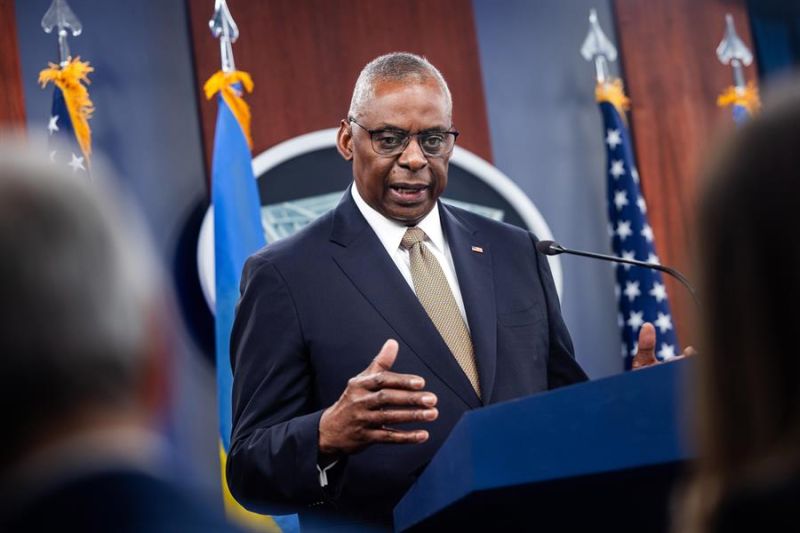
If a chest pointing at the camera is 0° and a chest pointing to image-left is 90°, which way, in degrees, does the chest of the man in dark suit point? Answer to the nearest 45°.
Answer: approximately 315°

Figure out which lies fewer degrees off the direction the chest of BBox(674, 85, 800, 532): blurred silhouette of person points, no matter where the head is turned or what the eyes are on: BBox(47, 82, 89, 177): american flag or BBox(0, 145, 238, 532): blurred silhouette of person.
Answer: the american flag

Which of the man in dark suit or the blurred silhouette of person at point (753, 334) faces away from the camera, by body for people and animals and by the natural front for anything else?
the blurred silhouette of person

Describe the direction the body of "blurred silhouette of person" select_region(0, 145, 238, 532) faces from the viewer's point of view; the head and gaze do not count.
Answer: away from the camera

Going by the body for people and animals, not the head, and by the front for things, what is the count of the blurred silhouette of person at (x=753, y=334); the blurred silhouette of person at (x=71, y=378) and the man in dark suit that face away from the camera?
2

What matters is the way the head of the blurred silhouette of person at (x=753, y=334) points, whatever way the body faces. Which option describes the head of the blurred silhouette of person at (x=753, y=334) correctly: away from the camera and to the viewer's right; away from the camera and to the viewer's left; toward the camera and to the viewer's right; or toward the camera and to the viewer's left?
away from the camera and to the viewer's left

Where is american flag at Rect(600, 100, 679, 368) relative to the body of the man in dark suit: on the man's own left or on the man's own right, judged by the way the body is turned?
on the man's own left

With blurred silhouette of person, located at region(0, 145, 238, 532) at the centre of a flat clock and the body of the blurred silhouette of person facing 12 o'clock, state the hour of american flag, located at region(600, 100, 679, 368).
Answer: The american flag is roughly at 1 o'clock from the blurred silhouette of person.

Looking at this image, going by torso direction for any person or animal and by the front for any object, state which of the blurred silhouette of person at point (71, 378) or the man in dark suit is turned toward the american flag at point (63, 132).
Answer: the blurred silhouette of person

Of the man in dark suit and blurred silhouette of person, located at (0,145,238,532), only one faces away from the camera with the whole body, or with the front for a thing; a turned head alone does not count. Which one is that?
the blurred silhouette of person

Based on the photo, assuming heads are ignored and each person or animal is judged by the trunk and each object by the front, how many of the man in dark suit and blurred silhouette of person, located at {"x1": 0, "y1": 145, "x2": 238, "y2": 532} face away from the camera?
1

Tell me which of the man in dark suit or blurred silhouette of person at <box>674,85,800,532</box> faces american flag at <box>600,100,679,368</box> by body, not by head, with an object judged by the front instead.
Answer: the blurred silhouette of person

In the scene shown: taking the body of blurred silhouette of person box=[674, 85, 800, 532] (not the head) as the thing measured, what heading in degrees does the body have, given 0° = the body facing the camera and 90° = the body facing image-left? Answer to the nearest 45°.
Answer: approximately 180°

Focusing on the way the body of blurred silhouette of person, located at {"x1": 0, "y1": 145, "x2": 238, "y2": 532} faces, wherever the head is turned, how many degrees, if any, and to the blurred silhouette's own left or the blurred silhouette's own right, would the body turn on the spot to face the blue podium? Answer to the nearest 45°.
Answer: approximately 45° to the blurred silhouette's own right

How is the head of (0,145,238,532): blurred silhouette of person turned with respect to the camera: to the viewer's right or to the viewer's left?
to the viewer's right
